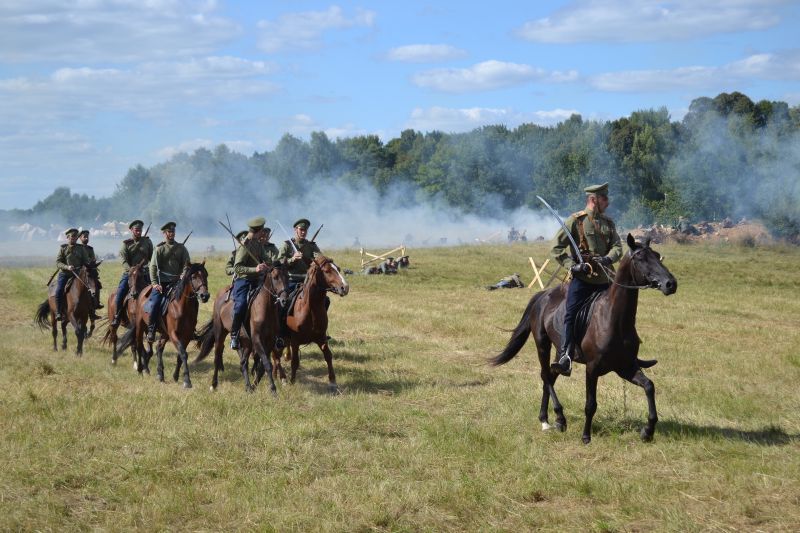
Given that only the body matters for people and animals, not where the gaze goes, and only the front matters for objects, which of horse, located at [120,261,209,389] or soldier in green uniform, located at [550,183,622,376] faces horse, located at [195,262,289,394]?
horse, located at [120,261,209,389]

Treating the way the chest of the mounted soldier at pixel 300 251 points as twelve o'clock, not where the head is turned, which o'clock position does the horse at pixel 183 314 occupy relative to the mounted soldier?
The horse is roughly at 4 o'clock from the mounted soldier.

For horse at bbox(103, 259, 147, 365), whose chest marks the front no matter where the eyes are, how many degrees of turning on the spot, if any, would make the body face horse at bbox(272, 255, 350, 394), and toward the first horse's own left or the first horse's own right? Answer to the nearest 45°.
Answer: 0° — it already faces it

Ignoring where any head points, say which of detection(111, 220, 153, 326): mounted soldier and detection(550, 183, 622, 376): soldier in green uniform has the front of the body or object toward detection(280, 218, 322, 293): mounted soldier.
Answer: detection(111, 220, 153, 326): mounted soldier

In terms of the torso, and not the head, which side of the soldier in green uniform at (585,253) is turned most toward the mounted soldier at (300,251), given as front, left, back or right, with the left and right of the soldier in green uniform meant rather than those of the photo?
back
